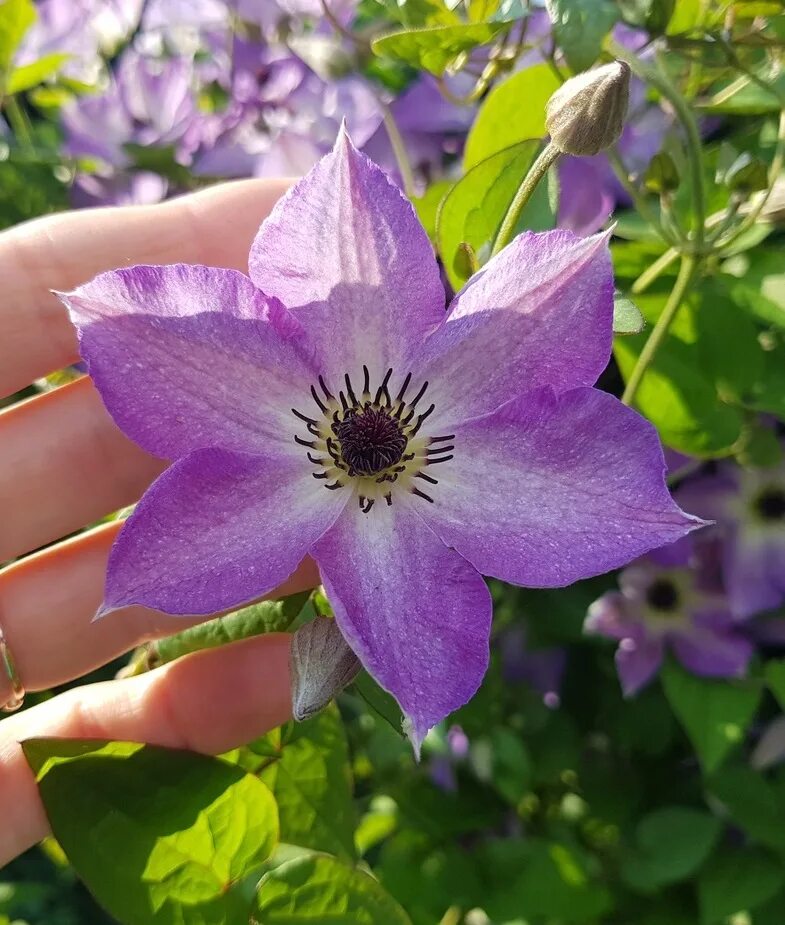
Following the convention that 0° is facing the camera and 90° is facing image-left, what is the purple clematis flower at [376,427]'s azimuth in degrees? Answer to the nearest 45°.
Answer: approximately 0°

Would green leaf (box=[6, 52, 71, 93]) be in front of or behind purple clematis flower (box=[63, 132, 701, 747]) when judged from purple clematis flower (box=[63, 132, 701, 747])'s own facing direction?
behind

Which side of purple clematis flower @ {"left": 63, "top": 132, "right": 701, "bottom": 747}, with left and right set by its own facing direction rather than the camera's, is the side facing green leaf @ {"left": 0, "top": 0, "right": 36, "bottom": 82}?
back
